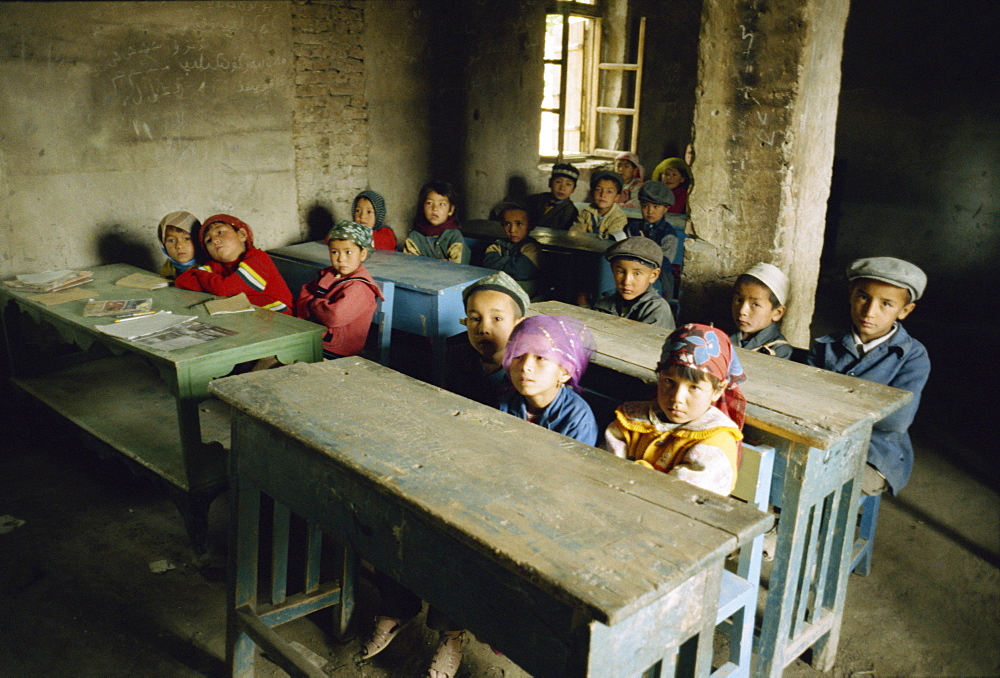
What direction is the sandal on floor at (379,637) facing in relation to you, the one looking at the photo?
facing the viewer and to the left of the viewer

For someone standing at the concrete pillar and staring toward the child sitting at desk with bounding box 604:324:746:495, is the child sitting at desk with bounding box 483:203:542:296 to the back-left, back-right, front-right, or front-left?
back-right

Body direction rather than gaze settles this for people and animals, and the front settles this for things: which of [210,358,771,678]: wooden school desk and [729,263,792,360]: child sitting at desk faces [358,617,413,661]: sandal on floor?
the child sitting at desk

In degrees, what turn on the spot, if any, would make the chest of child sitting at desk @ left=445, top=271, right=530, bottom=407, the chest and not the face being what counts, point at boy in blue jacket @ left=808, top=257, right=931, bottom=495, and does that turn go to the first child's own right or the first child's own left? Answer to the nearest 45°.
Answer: approximately 135° to the first child's own left

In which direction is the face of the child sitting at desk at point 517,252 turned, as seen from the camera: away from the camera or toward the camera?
toward the camera

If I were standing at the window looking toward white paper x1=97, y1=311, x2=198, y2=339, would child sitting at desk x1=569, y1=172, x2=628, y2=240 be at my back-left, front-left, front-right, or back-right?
front-left

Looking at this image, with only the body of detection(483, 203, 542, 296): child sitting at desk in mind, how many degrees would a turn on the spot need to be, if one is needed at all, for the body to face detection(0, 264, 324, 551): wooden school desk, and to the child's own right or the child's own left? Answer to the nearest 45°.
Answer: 0° — they already face it

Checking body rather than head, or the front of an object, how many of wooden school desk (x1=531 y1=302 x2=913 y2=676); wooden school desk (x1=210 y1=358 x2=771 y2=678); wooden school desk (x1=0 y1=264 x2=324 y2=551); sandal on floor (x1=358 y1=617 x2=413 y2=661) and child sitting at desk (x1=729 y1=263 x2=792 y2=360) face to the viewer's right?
0

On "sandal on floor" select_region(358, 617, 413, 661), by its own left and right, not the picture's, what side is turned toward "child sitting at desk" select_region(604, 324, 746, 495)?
left

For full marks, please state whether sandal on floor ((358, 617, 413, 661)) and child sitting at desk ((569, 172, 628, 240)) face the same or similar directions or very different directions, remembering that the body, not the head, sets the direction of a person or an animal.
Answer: same or similar directions

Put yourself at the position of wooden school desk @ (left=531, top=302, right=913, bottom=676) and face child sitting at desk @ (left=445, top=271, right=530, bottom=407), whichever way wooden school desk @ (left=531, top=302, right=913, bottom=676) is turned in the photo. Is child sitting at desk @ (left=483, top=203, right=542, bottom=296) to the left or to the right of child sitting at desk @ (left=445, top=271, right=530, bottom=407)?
right

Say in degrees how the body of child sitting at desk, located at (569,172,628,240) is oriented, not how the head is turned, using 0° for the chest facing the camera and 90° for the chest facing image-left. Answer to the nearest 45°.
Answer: approximately 45°

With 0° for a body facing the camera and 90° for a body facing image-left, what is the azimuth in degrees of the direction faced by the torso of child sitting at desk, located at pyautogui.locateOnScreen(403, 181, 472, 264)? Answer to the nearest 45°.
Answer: approximately 45°

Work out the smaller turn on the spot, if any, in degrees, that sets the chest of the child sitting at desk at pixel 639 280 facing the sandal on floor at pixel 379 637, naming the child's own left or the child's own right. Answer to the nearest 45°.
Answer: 0° — they already face it
